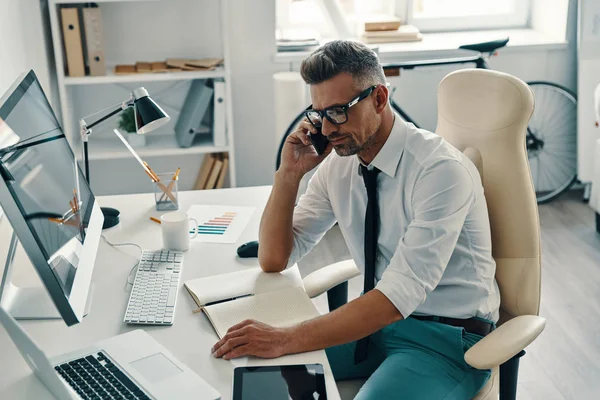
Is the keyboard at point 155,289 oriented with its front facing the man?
yes

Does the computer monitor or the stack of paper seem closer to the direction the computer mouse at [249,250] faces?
the computer monitor

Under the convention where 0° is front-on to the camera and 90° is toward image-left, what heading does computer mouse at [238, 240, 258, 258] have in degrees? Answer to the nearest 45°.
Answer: approximately 90°

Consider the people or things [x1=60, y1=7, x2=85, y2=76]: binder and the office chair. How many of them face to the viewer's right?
0

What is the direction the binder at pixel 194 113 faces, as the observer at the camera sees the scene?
facing the viewer

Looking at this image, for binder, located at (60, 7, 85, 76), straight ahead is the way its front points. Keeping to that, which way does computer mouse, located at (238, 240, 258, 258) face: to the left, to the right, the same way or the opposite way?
to the right

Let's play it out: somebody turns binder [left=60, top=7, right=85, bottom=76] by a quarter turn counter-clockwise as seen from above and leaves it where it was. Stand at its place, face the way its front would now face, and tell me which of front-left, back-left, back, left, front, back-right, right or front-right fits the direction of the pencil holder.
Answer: right

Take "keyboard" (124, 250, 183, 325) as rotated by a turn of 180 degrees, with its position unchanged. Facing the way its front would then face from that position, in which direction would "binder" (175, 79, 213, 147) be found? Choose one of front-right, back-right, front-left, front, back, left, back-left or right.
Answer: right

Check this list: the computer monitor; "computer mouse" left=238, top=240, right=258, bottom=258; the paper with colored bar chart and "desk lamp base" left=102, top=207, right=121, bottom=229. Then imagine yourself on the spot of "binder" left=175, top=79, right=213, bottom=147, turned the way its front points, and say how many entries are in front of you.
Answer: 4

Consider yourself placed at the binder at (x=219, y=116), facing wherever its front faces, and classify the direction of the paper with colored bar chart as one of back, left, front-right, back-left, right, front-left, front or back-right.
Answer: front

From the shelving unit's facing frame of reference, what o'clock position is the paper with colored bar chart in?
The paper with colored bar chart is roughly at 12 o'clock from the shelving unit.

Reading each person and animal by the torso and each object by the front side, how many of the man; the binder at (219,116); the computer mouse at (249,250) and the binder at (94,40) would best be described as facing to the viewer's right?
0

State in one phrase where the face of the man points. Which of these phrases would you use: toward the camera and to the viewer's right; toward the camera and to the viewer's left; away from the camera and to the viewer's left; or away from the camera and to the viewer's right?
toward the camera and to the viewer's left

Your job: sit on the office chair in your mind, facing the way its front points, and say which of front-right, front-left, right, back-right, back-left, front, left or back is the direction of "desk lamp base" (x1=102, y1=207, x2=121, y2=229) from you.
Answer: front-right

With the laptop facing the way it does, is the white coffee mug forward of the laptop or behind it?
forward

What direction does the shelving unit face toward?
toward the camera

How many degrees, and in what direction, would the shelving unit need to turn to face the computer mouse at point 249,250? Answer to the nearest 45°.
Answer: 0° — it already faces it
